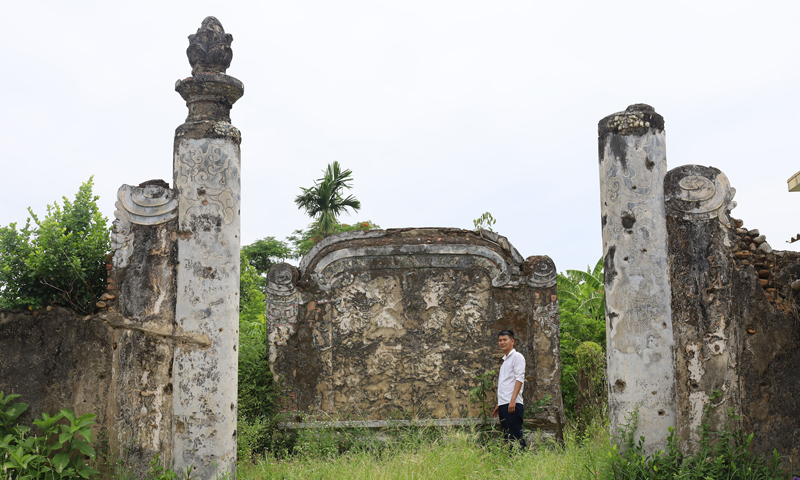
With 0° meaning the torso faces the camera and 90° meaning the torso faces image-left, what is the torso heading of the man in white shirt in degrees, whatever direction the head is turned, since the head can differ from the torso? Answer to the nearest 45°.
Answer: approximately 45°

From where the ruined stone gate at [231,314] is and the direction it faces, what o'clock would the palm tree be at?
The palm tree is roughly at 6 o'clock from the ruined stone gate.

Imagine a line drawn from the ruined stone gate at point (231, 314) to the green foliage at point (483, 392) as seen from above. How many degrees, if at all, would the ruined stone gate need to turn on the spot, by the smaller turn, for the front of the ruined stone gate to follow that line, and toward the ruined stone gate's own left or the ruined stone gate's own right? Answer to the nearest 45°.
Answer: approximately 135° to the ruined stone gate's own left

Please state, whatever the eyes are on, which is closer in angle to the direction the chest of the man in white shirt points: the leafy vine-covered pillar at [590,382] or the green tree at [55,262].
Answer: the green tree

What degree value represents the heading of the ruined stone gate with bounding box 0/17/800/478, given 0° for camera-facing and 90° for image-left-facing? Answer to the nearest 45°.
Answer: approximately 0°

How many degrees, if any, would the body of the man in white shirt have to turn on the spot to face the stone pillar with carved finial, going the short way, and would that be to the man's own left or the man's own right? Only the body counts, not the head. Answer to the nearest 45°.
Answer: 0° — they already face it

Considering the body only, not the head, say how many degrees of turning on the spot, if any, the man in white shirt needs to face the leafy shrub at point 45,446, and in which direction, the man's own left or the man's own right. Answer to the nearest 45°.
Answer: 0° — they already face it

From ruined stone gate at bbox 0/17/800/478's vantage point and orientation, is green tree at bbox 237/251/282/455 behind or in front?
behind
